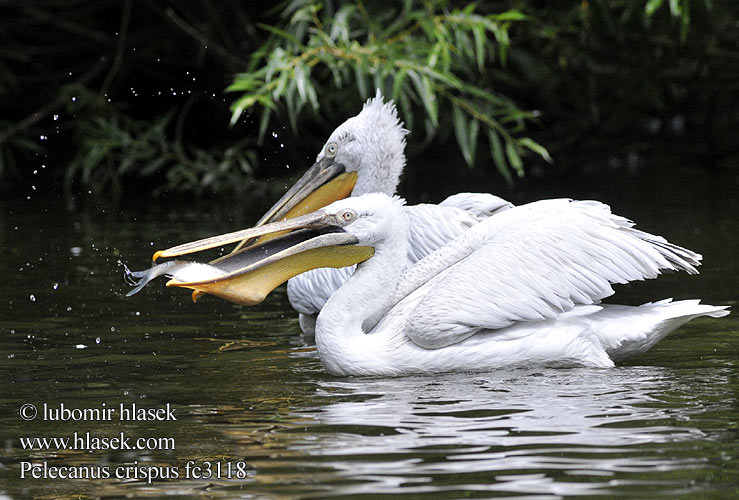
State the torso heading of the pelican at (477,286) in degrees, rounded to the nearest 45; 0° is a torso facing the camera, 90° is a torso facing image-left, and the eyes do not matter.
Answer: approximately 90°

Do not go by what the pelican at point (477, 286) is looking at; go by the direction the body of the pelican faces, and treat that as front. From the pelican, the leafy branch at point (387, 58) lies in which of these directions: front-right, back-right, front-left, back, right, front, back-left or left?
right

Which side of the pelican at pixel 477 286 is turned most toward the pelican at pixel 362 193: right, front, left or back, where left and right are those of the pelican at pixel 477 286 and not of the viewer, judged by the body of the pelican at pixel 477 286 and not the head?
right
